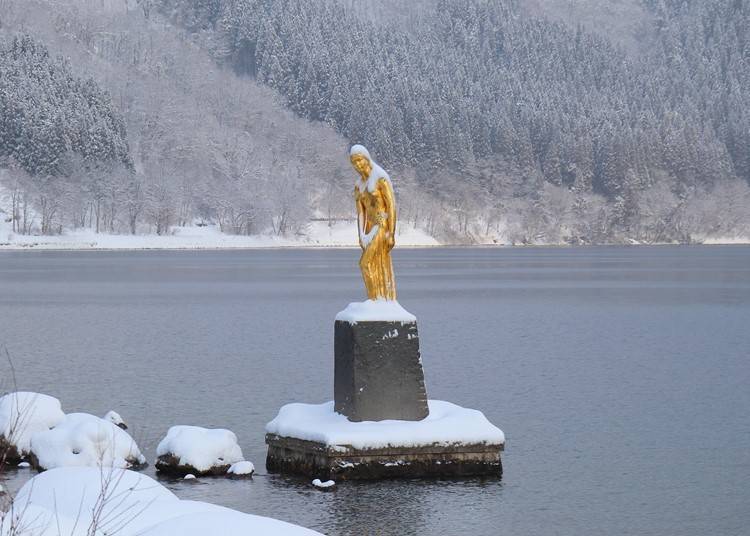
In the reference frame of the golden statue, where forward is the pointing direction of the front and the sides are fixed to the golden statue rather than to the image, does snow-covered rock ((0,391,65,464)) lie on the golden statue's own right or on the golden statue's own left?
on the golden statue's own right

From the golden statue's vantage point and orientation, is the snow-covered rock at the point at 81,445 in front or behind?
in front

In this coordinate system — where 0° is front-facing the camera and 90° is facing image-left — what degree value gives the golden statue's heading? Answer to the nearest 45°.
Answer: approximately 45°
